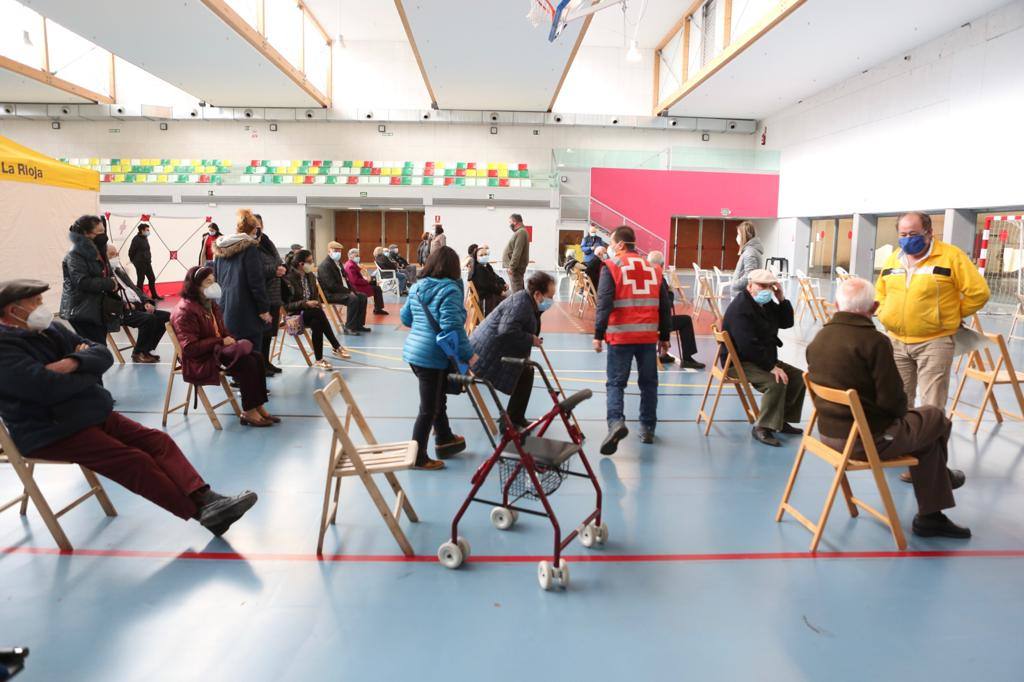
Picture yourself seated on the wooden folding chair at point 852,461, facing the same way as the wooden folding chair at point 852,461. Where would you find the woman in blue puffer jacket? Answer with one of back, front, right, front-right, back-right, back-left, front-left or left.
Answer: back-left

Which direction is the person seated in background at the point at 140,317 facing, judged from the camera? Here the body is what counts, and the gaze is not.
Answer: to the viewer's right

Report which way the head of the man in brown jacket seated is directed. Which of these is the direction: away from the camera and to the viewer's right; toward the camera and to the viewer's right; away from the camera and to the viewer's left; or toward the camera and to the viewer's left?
away from the camera and to the viewer's right

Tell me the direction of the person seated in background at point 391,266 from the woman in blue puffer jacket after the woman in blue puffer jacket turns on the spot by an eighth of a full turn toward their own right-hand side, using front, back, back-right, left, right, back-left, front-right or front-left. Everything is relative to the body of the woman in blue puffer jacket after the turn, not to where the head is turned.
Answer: left

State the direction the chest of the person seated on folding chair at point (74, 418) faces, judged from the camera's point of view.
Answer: to the viewer's right

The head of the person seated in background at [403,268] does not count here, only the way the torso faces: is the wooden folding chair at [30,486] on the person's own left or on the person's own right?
on the person's own right

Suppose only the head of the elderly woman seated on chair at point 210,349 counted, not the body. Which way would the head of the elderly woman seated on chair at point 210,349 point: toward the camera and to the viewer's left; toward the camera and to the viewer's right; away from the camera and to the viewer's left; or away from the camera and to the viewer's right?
toward the camera and to the viewer's right

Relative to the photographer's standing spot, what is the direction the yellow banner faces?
facing the viewer and to the right of the viewer

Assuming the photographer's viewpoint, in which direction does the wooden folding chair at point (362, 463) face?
facing to the right of the viewer

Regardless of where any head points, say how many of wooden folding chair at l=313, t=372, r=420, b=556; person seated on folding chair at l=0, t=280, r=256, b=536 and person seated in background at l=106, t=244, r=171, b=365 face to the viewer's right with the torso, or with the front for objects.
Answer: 3

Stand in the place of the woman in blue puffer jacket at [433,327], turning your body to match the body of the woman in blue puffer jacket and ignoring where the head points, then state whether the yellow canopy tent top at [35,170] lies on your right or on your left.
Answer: on your left
